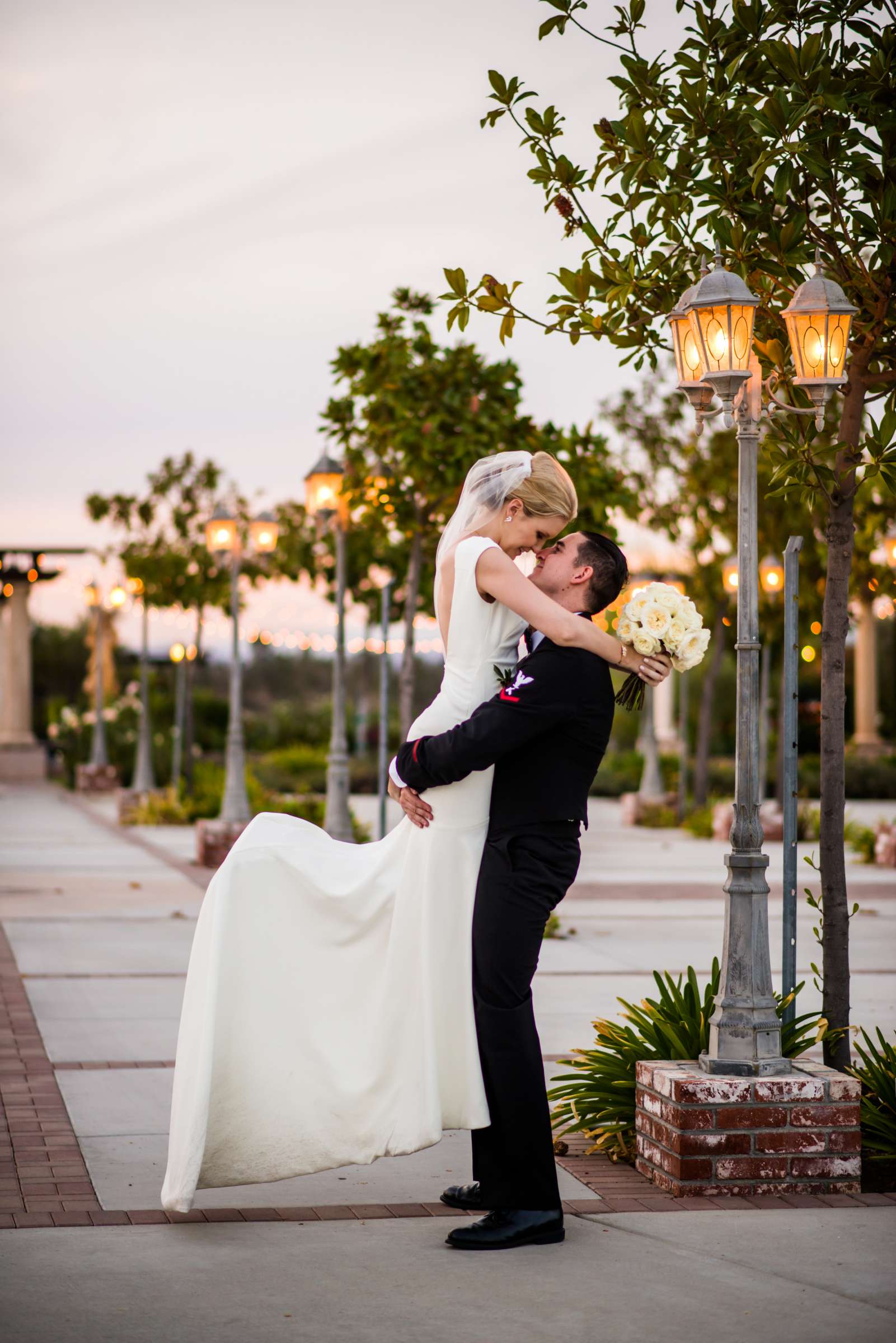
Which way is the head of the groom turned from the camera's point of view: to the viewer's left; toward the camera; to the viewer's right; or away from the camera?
to the viewer's left

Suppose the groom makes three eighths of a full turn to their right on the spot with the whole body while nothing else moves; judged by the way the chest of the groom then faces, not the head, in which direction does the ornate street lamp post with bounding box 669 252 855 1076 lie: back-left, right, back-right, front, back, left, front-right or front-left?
front

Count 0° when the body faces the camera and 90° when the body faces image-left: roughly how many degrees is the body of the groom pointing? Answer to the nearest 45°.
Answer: approximately 90°

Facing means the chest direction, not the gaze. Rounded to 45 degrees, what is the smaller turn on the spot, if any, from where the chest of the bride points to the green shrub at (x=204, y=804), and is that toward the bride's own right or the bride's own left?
approximately 90° to the bride's own left

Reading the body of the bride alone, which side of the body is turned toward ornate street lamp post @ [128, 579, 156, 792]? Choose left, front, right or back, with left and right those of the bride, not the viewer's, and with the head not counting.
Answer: left

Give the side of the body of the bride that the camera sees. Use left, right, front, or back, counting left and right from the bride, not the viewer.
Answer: right

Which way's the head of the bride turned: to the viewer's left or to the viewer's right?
to the viewer's right

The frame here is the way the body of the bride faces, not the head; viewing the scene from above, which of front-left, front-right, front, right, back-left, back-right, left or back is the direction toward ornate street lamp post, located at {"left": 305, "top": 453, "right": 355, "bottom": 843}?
left
